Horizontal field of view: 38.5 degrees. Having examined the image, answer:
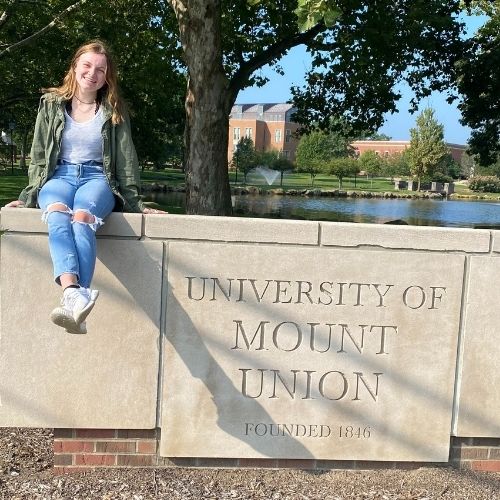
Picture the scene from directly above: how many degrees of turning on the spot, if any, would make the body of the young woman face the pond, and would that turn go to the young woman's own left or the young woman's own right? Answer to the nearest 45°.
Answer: approximately 135° to the young woman's own left

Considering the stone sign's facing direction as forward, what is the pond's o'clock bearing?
The pond is roughly at 6 o'clock from the stone sign.

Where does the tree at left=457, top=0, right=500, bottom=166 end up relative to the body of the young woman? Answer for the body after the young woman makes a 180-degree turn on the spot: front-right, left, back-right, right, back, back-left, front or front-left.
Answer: front-right

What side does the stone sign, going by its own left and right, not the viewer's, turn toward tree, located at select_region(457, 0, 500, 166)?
back

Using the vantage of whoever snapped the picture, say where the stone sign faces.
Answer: facing the viewer

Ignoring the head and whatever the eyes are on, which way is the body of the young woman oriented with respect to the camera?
toward the camera

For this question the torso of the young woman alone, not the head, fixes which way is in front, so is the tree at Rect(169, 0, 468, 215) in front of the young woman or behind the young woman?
behind

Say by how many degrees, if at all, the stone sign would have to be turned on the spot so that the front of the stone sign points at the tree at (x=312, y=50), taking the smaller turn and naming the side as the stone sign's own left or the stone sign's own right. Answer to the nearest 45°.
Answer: approximately 180°

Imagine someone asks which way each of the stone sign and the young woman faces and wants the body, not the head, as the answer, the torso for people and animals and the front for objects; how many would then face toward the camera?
2
